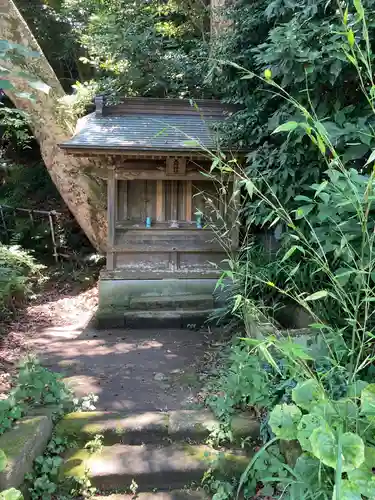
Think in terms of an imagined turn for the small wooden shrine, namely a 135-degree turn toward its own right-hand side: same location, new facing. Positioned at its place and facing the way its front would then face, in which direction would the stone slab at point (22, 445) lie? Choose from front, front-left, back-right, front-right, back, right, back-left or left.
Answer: back-left

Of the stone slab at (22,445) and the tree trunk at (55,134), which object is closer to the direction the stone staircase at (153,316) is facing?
the stone slab

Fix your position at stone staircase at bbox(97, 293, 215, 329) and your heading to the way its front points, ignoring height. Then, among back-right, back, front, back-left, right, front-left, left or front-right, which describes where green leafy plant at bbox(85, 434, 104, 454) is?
front

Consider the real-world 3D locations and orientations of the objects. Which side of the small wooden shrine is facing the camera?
front

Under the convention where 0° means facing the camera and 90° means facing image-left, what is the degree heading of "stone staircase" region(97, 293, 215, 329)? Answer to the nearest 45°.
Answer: approximately 0°

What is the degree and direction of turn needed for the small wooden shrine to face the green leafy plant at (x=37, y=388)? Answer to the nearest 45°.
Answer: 0° — it already faces it

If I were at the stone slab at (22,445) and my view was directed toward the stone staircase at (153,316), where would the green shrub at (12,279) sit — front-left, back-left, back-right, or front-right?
front-left

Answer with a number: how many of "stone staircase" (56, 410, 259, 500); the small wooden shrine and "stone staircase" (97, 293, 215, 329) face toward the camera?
3

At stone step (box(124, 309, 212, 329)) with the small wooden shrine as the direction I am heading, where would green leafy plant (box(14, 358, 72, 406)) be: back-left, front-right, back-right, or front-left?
back-left

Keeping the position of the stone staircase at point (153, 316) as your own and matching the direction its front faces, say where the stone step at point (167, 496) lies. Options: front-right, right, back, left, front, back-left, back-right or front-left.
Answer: front

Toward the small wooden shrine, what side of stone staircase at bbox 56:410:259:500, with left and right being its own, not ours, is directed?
back

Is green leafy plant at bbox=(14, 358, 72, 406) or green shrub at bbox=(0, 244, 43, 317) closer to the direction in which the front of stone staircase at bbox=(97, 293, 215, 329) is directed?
the green leafy plant

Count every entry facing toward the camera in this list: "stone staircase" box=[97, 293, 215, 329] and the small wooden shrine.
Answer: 2

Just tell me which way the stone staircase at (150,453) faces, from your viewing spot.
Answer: facing the viewer

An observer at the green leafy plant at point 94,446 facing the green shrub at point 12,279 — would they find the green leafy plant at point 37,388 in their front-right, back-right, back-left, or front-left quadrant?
front-left
